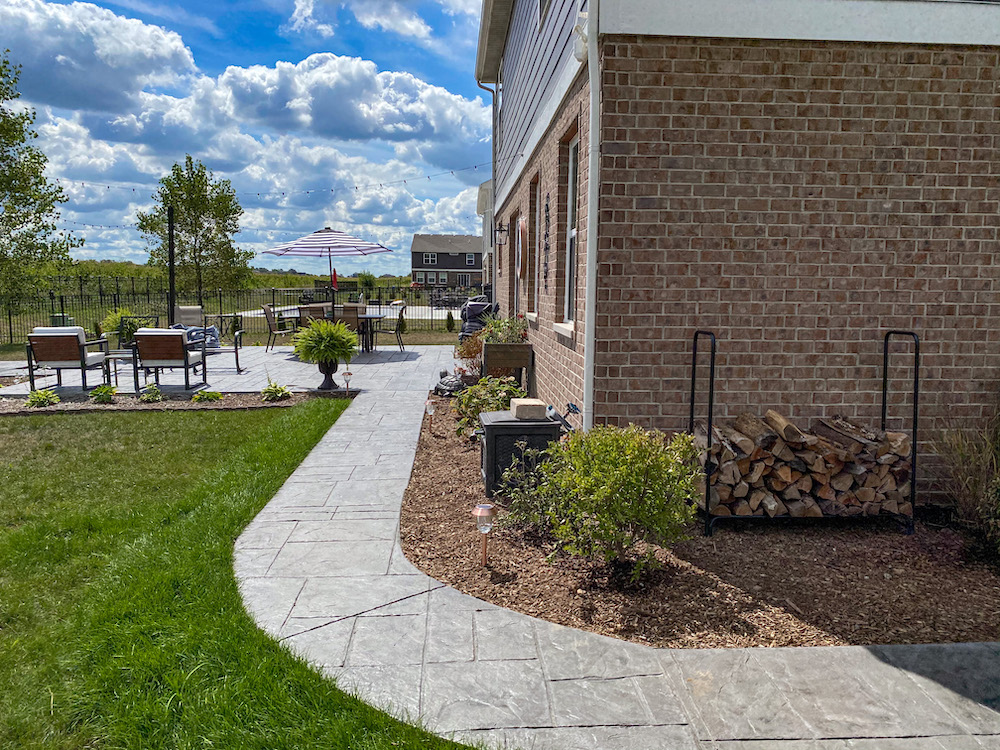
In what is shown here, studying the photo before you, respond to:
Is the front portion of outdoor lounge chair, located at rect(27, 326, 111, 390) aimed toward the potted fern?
no

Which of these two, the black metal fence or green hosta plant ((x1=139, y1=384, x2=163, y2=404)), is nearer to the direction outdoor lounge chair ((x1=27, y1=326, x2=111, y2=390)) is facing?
the black metal fence

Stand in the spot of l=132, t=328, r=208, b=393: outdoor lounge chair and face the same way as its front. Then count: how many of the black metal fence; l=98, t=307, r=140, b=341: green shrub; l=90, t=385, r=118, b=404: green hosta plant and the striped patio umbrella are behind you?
1

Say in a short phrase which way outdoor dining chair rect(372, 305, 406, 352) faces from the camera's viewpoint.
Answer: facing to the left of the viewer

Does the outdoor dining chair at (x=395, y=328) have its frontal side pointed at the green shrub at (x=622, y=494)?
no

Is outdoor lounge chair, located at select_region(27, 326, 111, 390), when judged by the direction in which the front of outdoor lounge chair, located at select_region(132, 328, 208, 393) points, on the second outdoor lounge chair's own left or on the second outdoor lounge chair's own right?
on the second outdoor lounge chair's own left

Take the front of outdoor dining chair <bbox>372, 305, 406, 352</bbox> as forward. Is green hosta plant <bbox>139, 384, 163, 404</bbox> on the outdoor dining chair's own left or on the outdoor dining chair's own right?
on the outdoor dining chair's own left

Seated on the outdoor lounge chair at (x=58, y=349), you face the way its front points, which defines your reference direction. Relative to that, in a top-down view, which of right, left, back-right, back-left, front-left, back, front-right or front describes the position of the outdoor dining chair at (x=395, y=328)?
front

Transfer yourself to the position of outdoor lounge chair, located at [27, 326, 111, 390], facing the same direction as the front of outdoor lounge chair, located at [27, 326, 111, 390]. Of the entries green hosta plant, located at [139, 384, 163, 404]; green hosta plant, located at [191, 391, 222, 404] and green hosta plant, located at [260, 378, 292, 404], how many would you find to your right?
3

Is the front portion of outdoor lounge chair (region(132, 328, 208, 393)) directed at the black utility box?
no

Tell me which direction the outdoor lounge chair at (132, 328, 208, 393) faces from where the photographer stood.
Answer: facing away from the viewer and to the right of the viewer

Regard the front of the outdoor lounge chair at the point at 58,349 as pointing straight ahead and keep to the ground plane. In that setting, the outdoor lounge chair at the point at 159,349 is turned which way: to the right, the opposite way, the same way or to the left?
the same way

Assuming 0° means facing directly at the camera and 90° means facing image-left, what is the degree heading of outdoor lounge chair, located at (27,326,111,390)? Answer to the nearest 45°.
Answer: approximately 225°

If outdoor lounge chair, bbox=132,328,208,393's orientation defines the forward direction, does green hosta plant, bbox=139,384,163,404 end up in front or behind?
behind

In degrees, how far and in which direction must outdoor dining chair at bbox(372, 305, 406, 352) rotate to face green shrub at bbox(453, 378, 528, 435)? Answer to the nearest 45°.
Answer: approximately 90° to its left

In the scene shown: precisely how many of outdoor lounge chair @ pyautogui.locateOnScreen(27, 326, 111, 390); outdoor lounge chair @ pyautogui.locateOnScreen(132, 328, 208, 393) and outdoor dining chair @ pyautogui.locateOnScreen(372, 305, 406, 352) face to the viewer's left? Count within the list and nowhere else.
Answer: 1

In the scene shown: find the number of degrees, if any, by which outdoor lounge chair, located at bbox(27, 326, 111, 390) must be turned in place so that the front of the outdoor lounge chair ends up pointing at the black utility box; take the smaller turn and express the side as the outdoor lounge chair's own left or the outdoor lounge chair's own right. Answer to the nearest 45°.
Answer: approximately 135° to the outdoor lounge chair's own right

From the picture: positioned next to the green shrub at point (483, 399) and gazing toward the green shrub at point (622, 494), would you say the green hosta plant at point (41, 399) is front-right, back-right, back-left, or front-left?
back-right
